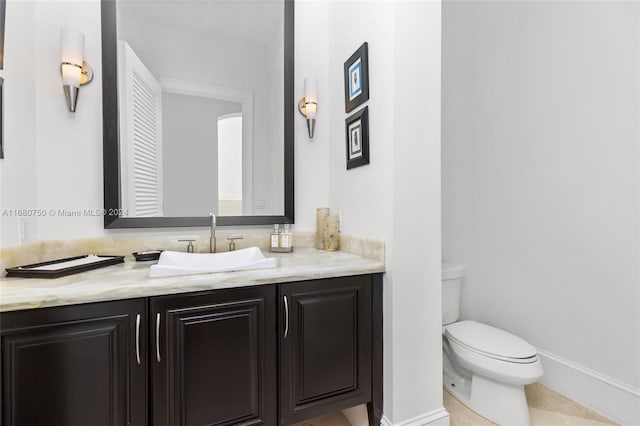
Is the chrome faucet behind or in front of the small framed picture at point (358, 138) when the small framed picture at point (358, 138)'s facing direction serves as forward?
in front

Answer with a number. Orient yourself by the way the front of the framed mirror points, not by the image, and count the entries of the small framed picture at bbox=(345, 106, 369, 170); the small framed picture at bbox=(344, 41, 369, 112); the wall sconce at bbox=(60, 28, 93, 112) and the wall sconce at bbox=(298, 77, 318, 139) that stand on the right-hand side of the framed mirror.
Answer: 1

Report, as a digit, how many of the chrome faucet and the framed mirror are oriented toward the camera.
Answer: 2

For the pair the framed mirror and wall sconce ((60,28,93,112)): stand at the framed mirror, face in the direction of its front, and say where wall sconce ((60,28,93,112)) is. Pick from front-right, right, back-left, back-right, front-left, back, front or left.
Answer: right

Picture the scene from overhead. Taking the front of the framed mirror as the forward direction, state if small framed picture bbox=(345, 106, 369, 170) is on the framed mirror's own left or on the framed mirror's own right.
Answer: on the framed mirror's own left

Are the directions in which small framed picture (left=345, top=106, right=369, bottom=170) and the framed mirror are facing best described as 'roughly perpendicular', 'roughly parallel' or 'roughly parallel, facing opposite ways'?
roughly perpendicular

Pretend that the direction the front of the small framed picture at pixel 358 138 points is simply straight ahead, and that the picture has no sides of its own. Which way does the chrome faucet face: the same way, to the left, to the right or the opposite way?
to the left
